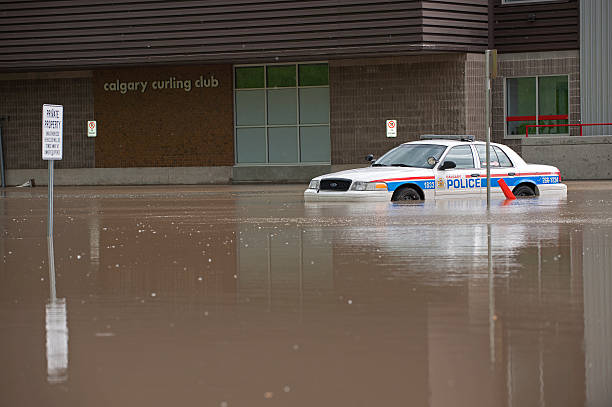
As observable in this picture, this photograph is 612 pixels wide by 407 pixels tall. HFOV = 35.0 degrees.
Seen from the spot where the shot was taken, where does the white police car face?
facing the viewer and to the left of the viewer

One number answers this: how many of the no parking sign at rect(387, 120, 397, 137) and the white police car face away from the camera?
0

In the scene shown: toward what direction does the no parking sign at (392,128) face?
toward the camera

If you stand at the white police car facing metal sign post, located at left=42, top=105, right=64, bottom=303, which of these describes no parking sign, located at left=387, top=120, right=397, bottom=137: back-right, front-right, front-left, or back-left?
back-right

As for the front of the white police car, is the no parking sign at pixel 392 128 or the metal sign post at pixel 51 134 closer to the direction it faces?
the metal sign post

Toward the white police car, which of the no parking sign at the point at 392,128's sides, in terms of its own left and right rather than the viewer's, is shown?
front

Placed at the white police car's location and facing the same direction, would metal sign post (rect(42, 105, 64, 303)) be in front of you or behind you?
in front

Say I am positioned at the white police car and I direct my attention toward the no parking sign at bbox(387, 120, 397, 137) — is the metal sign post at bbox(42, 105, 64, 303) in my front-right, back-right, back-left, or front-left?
back-left
